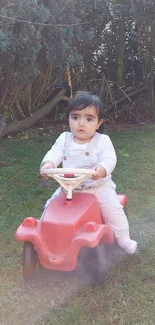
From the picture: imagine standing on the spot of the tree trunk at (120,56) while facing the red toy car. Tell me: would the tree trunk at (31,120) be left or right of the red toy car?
right

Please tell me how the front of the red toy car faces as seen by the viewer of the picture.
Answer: facing the viewer and to the left of the viewer

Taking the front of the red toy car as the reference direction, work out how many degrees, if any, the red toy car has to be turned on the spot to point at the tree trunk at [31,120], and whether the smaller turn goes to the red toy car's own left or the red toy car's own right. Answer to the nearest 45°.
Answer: approximately 135° to the red toy car's own right

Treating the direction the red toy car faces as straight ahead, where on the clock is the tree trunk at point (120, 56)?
The tree trunk is roughly at 5 o'clock from the red toy car.
